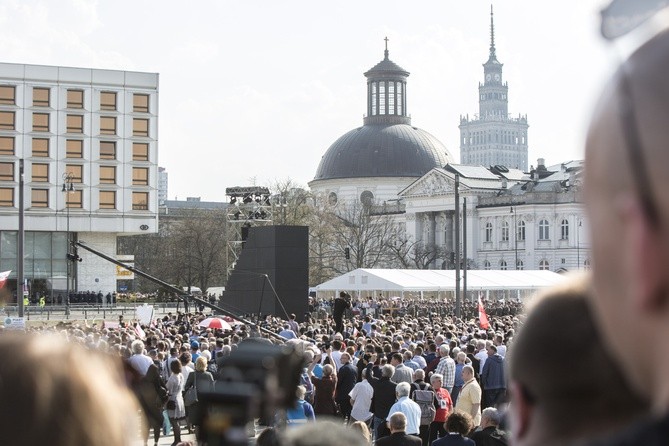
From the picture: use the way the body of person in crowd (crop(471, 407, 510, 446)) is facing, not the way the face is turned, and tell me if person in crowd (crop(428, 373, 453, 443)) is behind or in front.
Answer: in front

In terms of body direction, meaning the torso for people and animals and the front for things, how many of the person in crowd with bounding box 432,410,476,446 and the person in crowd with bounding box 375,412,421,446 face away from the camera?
2

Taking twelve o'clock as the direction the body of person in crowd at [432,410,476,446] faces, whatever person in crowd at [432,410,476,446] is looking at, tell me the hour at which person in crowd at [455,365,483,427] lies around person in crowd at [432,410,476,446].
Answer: person in crowd at [455,365,483,427] is roughly at 12 o'clock from person in crowd at [432,410,476,446].

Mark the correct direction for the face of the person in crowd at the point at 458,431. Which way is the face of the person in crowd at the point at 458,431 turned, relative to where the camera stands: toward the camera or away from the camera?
away from the camera

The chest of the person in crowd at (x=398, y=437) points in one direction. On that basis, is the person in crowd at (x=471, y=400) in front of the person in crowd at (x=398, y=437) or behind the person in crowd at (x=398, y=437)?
in front

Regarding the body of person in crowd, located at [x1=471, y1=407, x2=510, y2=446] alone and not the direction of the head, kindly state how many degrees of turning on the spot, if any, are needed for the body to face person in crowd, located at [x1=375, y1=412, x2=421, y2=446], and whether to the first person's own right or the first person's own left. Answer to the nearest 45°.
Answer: approximately 45° to the first person's own left

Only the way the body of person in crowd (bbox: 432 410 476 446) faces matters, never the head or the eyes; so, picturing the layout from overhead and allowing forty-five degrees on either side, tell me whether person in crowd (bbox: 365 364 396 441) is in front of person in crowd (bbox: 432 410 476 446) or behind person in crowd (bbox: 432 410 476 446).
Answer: in front

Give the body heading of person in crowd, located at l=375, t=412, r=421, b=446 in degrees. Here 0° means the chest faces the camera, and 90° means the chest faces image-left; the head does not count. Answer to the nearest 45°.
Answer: approximately 180°

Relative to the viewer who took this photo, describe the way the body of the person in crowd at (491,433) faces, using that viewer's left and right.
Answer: facing away from the viewer and to the left of the viewer

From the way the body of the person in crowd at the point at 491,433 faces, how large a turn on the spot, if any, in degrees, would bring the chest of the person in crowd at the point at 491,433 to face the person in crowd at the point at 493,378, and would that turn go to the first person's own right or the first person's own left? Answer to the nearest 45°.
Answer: approximately 45° to the first person's own right

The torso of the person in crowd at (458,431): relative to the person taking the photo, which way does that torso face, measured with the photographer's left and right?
facing away from the viewer

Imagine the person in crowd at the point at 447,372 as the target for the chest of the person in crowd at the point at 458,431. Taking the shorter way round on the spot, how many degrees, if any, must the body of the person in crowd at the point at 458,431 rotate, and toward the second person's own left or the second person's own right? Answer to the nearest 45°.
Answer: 0° — they already face them

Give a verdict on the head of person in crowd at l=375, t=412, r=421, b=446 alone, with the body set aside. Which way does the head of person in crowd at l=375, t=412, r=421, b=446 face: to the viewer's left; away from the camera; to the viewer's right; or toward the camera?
away from the camera

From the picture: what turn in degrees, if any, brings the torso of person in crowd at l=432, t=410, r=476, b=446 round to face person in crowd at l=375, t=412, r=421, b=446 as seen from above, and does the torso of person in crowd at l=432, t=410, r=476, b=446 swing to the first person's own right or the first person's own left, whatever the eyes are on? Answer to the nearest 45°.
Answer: approximately 45° to the first person's own left

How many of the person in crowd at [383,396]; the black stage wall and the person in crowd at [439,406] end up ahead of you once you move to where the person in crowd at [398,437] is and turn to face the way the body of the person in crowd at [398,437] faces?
3

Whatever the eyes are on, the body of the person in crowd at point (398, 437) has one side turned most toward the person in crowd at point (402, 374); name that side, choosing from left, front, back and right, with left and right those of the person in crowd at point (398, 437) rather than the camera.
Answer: front
